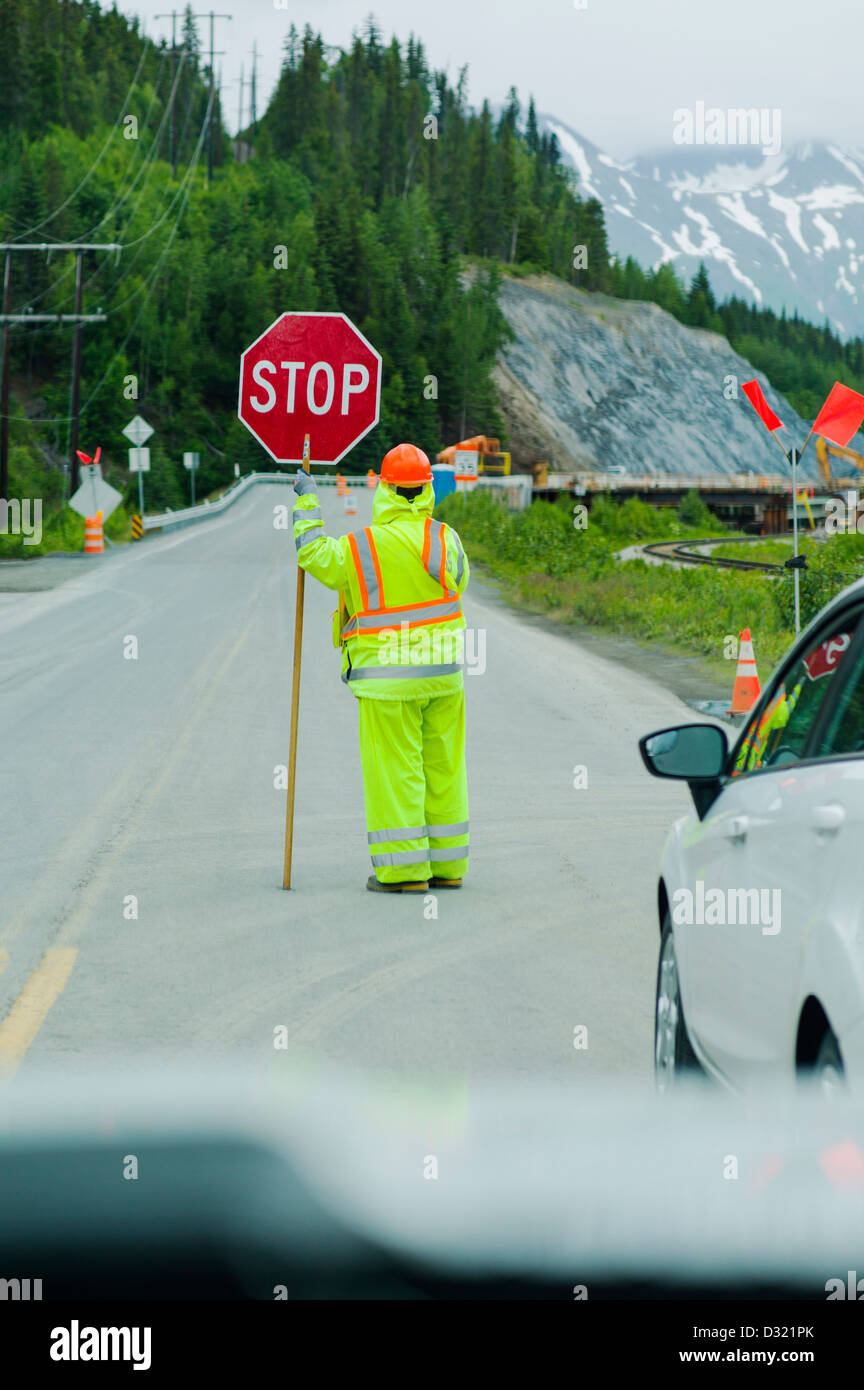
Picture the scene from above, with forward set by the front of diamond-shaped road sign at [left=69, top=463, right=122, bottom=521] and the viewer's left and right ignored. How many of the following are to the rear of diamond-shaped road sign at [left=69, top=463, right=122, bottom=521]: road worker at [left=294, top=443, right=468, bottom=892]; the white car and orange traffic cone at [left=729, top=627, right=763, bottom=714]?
3

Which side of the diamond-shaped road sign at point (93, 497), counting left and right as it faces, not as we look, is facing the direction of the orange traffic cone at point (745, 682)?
back

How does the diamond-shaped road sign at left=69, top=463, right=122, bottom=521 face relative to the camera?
away from the camera

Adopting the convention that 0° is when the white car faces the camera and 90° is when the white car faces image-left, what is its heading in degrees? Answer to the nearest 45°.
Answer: approximately 135°

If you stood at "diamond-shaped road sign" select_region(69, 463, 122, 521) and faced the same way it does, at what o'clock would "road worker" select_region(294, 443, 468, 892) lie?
The road worker is roughly at 6 o'clock from the diamond-shaped road sign.

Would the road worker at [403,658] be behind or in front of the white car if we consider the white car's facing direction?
in front

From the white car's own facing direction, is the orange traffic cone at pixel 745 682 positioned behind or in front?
in front

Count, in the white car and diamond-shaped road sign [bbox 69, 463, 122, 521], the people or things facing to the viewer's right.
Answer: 0
